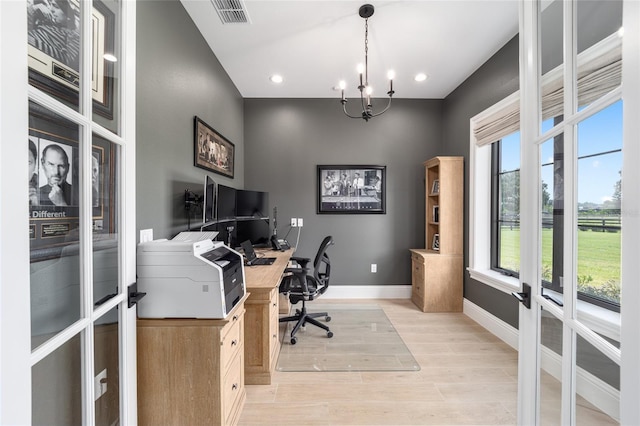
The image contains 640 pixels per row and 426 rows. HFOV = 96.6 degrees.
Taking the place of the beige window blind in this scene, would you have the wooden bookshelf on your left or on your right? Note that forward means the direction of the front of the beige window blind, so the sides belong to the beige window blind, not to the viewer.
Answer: on your right

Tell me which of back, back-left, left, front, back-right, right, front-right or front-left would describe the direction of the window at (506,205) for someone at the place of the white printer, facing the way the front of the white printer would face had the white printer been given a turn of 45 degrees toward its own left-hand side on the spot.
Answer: front-right

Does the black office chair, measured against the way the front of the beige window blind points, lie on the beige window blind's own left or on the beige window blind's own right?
on the beige window blind's own right

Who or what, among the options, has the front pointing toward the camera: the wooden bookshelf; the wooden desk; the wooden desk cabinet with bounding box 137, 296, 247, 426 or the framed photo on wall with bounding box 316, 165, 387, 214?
the framed photo on wall

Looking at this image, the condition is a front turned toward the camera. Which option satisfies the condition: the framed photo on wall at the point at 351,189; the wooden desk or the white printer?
the framed photo on wall

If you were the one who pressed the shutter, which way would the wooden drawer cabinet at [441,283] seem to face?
facing to the left of the viewer

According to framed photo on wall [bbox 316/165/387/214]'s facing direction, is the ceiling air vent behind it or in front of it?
in front

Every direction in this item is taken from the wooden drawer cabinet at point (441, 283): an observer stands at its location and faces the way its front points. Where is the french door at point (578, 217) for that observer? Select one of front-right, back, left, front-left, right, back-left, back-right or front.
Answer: left

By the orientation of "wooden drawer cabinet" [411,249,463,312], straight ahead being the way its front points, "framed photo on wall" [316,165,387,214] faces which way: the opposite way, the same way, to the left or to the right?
to the left

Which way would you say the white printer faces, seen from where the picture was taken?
facing to the right of the viewer

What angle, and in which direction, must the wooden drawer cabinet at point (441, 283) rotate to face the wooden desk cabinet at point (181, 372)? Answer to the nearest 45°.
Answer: approximately 45° to its left

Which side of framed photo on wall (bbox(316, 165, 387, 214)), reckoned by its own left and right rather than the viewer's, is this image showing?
front

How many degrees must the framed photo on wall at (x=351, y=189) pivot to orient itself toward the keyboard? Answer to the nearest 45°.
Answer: approximately 45° to its right

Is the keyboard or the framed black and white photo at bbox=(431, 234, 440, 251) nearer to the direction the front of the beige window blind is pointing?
the keyboard

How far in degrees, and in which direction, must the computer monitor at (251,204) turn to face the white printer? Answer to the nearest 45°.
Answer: approximately 45° to its right

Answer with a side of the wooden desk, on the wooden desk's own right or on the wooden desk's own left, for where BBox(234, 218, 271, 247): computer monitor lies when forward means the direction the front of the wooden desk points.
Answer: on the wooden desk's own left

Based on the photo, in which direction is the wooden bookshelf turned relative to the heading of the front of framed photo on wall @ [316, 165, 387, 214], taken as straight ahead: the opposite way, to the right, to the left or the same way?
to the right

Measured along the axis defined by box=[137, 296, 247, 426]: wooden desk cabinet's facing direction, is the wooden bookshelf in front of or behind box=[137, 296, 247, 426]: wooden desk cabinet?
in front
